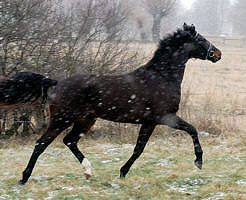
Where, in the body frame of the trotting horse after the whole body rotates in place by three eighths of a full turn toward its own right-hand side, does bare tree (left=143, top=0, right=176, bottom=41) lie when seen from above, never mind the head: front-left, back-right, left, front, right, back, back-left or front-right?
back-right

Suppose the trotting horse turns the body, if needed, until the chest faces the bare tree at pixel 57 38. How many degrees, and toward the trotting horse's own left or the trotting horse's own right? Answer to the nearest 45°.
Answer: approximately 90° to the trotting horse's own left

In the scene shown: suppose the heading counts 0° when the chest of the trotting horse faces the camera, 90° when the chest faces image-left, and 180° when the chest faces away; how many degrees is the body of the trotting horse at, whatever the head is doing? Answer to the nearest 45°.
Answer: approximately 270°
